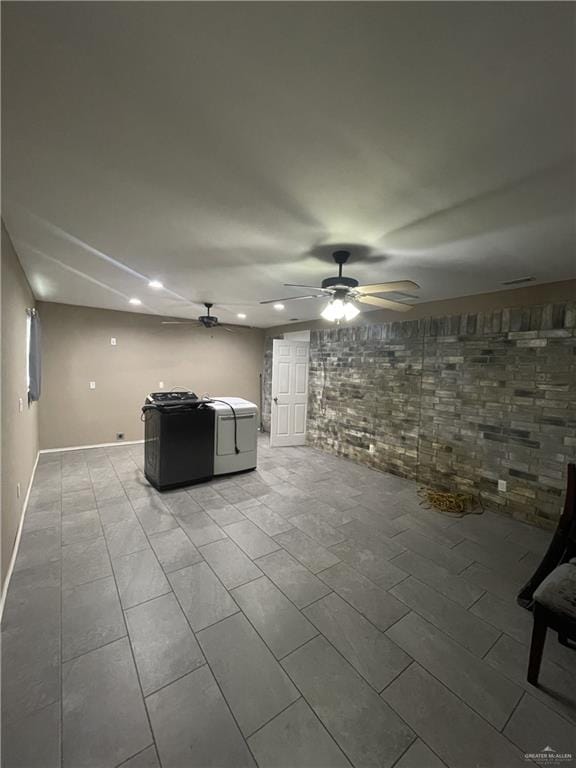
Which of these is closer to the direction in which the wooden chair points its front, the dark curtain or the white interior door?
the dark curtain

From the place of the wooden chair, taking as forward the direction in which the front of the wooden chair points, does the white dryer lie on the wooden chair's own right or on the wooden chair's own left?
on the wooden chair's own right

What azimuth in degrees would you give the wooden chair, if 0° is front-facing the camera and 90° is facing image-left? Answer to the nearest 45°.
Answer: approximately 45°

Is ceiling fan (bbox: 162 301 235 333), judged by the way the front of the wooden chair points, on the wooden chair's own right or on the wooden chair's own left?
on the wooden chair's own right

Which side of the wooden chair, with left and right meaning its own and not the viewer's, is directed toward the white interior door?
right
